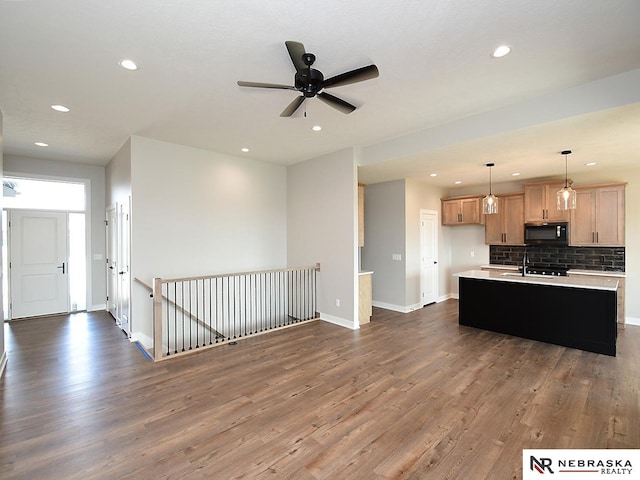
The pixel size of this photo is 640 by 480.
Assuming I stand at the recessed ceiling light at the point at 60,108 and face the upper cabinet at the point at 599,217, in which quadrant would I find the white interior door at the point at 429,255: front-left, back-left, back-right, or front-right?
front-left

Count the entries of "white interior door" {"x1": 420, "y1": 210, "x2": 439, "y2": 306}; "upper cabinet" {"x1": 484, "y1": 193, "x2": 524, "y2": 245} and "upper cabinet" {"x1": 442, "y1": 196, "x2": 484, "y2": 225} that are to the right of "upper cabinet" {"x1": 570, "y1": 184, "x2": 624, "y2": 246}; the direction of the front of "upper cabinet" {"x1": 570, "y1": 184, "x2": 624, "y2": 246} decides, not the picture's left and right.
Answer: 3

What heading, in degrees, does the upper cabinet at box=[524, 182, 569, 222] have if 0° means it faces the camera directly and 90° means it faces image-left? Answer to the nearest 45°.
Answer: approximately 0°

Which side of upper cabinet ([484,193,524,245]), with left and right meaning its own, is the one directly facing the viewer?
front

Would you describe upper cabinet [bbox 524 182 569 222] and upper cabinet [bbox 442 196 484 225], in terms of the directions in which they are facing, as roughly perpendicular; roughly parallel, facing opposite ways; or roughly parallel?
roughly parallel

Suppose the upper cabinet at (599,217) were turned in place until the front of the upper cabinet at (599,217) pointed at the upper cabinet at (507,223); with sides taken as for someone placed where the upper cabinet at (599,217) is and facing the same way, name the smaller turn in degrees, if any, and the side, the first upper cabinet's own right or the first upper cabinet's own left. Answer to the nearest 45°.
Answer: approximately 90° to the first upper cabinet's own right

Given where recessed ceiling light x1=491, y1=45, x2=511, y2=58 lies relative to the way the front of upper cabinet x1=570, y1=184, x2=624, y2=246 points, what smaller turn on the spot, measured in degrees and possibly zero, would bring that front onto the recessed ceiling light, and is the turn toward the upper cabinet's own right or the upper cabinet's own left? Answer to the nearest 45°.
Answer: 0° — it already faces it

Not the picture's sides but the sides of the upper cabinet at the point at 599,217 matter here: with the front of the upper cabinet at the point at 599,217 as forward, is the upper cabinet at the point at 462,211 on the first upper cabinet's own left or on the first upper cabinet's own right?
on the first upper cabinet's own right

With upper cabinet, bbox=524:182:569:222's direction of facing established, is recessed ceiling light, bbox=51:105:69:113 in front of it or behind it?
in front

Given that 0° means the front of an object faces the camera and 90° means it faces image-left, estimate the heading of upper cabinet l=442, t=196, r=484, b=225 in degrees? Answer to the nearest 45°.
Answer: approximately 0°

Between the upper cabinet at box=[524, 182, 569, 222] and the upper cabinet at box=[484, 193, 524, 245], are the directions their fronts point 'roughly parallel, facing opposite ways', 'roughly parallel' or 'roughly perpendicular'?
roughly parallel

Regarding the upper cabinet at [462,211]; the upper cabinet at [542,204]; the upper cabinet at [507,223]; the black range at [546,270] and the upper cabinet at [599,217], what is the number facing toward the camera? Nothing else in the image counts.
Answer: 5

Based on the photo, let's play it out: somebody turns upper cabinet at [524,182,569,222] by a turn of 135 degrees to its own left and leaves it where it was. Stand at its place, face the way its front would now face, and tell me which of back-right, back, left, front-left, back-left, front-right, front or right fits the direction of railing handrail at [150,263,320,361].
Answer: back

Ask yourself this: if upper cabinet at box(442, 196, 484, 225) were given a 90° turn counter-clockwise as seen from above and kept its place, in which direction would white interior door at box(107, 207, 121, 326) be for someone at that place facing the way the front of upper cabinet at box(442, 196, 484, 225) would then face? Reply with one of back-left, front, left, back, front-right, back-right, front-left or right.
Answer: back-right

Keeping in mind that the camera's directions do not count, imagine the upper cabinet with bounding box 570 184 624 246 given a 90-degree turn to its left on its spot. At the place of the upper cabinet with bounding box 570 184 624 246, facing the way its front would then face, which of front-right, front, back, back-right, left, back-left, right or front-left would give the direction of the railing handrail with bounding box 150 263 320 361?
back-right

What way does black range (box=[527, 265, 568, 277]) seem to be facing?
toward the camera
